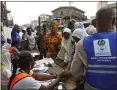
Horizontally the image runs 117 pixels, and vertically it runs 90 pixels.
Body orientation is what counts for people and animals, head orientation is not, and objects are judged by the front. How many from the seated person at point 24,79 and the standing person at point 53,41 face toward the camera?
1

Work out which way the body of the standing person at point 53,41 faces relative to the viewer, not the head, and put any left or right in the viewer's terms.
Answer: facing the viewer

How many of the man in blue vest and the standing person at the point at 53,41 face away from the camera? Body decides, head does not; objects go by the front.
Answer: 1

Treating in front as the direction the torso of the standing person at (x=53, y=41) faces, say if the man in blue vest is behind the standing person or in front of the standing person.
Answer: in front

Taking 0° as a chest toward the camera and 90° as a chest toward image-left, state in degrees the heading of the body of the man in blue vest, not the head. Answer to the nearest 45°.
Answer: approximately 180°

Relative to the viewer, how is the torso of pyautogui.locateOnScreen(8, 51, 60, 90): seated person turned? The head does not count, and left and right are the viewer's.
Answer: facing away from the viewer and to the right of the viewer

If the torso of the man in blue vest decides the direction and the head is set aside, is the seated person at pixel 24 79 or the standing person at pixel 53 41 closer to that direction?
the standing person

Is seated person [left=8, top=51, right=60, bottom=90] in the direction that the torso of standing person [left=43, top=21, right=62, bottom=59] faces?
yes

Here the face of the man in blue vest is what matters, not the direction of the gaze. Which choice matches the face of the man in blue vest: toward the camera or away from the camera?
away from the camera
